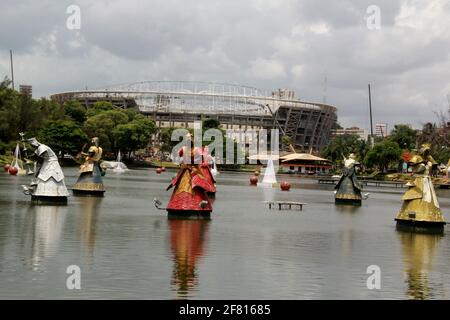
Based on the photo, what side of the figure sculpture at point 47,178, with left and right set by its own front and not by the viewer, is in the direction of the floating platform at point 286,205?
back

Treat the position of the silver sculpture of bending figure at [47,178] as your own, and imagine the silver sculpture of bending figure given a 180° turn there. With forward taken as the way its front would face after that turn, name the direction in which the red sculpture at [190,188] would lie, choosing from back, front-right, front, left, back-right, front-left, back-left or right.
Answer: front-right

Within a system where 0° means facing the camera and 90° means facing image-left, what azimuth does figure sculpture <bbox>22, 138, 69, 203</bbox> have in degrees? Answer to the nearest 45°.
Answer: approximately 90°

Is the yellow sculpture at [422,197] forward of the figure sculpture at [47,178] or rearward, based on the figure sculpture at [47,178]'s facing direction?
rearward
